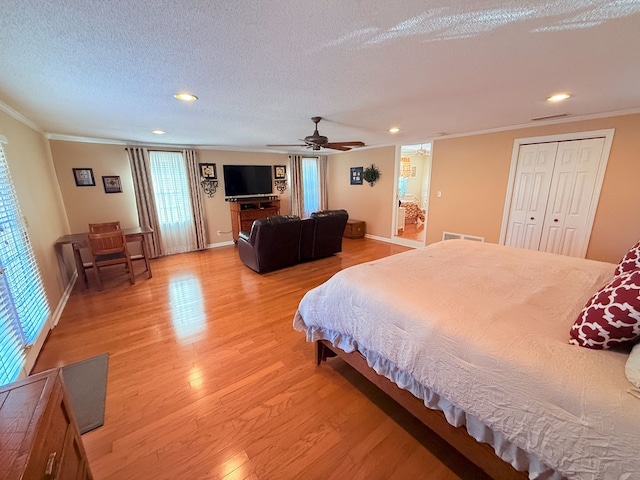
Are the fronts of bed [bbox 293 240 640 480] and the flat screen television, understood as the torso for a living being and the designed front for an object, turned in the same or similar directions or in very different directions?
very different directions

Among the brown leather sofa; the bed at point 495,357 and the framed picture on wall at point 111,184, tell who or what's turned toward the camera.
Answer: the framed picture on wall

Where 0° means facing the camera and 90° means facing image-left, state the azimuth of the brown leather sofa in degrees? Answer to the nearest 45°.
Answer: approximately 135°

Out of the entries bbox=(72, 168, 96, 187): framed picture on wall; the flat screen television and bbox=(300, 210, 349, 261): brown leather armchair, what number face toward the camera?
2

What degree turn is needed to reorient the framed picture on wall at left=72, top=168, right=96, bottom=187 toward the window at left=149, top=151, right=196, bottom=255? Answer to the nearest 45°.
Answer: approximately 90° to its left

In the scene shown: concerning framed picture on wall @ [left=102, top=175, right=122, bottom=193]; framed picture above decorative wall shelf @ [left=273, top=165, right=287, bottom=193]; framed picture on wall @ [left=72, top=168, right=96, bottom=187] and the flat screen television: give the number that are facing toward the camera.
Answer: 4

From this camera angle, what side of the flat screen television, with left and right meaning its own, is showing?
front

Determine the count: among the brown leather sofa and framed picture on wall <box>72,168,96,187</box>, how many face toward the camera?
1

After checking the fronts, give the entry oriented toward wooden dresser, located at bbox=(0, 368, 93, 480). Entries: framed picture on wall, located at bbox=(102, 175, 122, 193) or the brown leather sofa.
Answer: the framed picture on wall

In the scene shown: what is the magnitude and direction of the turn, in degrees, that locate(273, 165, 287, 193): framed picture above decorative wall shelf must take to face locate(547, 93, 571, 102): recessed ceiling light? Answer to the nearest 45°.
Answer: approximately 45° to its left

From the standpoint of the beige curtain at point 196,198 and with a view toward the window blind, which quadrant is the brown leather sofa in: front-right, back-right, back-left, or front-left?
front-left

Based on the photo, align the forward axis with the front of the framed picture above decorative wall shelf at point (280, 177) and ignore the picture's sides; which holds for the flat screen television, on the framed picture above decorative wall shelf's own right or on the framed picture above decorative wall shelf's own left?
on the framed picture above decorative wall shelf's own right

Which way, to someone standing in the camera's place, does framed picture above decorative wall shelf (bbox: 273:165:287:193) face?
facing the viewer

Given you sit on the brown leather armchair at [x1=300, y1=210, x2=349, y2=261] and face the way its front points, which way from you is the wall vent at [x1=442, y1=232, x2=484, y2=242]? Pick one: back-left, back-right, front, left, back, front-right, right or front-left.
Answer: back-right

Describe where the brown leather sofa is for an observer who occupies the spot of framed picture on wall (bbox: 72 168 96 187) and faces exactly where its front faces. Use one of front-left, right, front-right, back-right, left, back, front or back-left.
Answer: front-left

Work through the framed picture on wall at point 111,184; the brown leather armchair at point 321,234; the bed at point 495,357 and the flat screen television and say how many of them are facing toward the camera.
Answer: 2

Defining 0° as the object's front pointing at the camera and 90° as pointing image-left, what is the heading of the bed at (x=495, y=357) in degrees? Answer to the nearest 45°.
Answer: approximately 135°

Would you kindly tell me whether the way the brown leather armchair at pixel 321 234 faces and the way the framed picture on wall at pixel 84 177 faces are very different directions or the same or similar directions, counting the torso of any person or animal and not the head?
very different directions

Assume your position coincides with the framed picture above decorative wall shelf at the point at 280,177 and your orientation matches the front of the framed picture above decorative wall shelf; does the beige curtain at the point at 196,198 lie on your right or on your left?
on your right

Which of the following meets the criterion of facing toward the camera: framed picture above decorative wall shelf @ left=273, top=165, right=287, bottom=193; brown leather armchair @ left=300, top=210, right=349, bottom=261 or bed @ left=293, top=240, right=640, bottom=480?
the framed picture above decorative wall shelf

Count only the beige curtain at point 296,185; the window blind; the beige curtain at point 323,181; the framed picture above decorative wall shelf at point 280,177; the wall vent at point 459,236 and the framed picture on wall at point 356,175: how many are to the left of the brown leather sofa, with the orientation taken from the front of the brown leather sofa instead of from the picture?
1
